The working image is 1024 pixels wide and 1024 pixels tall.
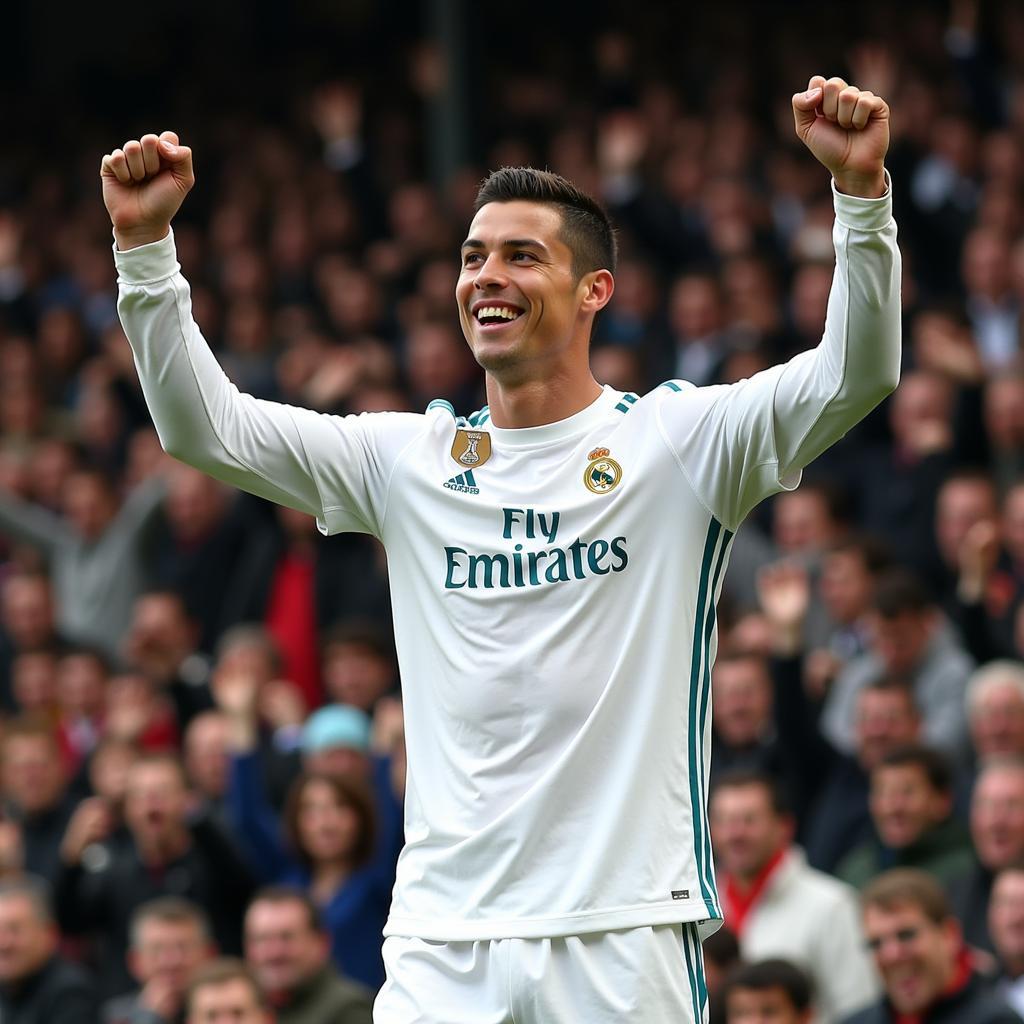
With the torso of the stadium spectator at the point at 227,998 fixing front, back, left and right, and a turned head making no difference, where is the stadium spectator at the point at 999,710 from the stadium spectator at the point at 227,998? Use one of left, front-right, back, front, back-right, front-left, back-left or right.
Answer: left

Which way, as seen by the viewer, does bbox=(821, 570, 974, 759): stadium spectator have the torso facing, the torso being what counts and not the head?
toward the camera

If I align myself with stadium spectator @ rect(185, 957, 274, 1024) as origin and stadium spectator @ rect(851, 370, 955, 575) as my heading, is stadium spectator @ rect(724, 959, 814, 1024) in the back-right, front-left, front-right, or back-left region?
front-right

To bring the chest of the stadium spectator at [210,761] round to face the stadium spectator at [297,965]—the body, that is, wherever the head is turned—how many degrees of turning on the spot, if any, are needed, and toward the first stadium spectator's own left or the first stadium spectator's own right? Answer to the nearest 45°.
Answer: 0° — they already face them

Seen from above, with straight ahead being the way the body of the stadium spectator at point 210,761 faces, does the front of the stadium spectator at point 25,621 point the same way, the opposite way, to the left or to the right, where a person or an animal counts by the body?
the same way

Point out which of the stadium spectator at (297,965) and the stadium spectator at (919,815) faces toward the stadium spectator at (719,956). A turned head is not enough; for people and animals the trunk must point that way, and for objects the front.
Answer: the stadium spectator at (919,815)

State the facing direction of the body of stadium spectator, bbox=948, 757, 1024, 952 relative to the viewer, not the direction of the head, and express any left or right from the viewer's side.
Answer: facing the viewer

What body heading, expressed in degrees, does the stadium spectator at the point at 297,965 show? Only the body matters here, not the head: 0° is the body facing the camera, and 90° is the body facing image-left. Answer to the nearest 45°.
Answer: approximately 45°

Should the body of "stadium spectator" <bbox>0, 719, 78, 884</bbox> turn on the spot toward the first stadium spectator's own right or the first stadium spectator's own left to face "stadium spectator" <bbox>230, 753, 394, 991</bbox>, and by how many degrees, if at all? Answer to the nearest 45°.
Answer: approximately 45° to the first stadium spectator's own left

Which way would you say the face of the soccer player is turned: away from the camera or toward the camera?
toward the camera

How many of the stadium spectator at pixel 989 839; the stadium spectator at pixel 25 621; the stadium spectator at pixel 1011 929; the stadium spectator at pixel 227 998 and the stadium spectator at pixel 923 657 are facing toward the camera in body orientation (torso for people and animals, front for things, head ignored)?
5

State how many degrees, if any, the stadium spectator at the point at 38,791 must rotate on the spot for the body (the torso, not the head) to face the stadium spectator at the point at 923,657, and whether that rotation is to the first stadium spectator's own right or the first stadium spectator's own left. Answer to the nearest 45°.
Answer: approximately 45° to the first stadium spectator's own left

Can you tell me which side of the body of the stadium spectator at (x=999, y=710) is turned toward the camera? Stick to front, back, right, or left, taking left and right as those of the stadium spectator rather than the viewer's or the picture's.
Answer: front

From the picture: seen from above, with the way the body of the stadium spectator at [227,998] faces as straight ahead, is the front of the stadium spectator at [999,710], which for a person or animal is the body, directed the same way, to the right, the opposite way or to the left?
the same way

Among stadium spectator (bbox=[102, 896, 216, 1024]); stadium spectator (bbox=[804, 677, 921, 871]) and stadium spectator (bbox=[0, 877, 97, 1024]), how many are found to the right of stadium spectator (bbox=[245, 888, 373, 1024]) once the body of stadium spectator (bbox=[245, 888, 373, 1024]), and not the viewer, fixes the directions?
2
